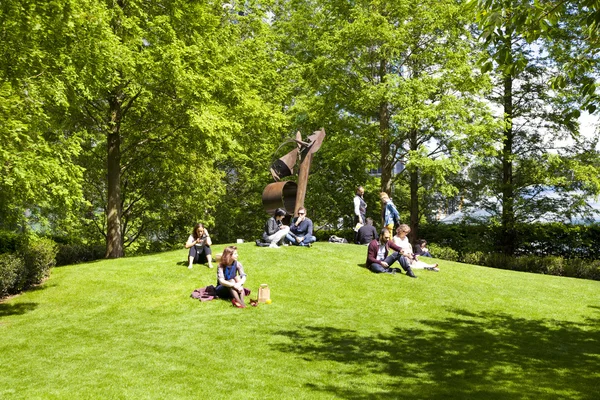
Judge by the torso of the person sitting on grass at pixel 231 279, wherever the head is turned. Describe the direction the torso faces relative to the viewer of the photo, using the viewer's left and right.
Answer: facing the viewer and to the right of the viewer

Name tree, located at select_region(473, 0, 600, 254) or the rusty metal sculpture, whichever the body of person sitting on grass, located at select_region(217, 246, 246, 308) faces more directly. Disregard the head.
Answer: the tree

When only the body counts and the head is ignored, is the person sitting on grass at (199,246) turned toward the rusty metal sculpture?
no

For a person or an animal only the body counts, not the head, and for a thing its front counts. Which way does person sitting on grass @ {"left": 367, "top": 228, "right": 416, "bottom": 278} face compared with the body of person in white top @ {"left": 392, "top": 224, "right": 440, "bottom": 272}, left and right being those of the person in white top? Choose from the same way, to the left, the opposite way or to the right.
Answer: the same way

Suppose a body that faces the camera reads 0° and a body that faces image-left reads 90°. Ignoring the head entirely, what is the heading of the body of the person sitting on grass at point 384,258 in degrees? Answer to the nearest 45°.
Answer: approximately 315°

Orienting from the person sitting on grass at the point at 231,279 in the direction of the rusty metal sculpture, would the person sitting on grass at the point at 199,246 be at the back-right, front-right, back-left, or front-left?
front-left

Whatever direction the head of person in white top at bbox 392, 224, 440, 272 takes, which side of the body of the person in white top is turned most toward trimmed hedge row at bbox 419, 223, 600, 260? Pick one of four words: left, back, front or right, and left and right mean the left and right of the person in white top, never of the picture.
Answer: left

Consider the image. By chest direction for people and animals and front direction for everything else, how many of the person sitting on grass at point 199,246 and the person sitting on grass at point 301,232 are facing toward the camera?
2

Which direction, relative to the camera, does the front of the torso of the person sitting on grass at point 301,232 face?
toward the camera

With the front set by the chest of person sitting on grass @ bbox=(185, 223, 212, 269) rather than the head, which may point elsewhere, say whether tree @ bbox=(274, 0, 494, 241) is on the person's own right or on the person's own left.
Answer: on the person's own left

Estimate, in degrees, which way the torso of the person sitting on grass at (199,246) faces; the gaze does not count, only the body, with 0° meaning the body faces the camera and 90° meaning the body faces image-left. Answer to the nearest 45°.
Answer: approximately 0°

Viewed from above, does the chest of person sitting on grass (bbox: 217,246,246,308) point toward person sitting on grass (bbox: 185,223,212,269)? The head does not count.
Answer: no
